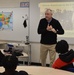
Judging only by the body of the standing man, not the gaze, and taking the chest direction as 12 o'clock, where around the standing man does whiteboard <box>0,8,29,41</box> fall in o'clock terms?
The whiteboard is roughly at 5 o'clock from the standing man.

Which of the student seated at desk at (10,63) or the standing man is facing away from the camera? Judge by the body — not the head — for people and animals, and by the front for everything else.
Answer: the student seated at desk

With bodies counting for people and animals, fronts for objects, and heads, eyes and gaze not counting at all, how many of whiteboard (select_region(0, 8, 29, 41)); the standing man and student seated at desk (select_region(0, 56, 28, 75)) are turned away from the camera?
1

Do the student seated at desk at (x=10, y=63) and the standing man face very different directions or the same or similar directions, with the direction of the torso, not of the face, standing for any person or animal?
very different directions

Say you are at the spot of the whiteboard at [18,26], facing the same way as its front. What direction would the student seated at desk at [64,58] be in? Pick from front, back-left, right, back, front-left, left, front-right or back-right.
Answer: front

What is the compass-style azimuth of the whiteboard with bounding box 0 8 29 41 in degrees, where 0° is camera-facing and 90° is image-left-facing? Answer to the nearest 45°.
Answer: approximately 0°

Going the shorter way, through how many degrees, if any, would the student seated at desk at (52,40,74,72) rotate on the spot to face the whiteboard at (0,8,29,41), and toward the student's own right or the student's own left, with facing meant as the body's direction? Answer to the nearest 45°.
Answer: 0° — they already face it

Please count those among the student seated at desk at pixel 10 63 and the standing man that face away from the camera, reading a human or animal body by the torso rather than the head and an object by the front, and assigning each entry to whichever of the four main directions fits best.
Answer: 1

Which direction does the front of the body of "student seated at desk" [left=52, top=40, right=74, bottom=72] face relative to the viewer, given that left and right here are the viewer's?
facing away from the viewer and to the left of the viewer

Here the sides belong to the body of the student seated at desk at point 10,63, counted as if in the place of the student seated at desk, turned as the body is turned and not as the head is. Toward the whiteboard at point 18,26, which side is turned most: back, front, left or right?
front

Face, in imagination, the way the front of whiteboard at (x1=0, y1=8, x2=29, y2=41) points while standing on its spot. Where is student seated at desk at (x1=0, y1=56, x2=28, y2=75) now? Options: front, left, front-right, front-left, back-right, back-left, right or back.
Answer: front

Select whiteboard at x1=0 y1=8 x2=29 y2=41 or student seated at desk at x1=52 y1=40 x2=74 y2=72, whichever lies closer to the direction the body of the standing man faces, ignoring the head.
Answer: the student seated at desk

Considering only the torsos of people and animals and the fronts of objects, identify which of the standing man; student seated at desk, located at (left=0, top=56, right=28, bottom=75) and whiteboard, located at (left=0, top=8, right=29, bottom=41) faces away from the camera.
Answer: the student seated at desk

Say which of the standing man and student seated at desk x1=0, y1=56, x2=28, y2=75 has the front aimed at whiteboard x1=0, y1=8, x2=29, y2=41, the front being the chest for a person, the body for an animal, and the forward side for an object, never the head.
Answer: the student seated at desk

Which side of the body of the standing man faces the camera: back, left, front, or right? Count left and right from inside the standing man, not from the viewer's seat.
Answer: front

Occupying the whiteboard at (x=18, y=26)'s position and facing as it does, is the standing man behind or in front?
in front

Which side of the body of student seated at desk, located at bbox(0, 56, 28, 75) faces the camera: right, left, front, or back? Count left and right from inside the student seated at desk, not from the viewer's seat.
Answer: back
